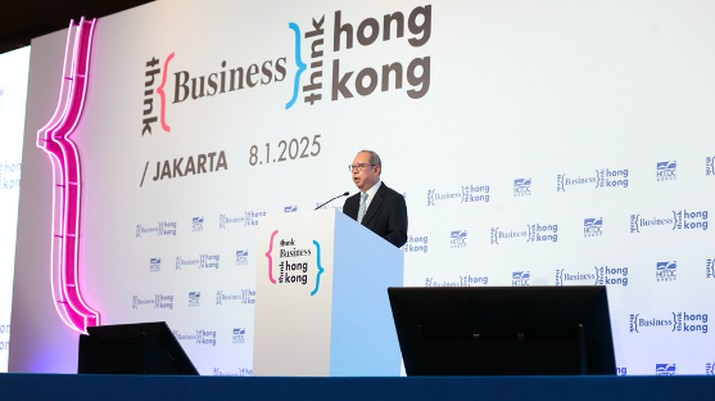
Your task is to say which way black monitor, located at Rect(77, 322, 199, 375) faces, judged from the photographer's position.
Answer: facing away from the viewer and to the right of the viewer

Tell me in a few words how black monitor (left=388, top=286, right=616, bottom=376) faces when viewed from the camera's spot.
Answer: facing away from the viewer

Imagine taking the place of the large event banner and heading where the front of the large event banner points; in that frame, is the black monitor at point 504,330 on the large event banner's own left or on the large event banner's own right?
on the large event banner's own left

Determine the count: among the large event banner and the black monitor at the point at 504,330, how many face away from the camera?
1

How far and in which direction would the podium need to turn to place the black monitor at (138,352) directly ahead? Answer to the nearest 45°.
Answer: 0° — it already faces it

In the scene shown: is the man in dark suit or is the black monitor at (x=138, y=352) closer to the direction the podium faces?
the black monitor

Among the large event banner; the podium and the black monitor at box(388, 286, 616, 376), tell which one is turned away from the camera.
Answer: the black monitor

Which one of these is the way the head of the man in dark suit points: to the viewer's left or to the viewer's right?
to the viewer's left

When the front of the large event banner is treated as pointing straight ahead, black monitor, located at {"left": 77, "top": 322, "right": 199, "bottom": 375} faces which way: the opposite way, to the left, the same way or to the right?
the opposite way
